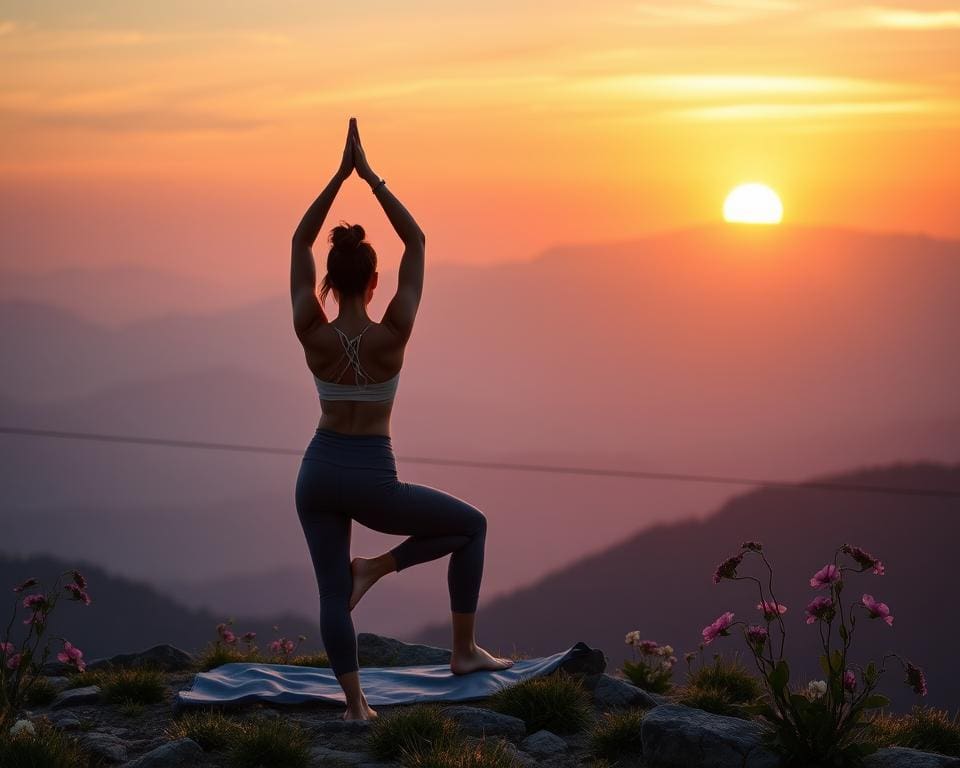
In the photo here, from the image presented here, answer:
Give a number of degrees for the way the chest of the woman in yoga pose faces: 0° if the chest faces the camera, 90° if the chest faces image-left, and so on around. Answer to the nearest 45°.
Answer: approximately 180°

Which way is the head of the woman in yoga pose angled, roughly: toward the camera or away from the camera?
away from the camera

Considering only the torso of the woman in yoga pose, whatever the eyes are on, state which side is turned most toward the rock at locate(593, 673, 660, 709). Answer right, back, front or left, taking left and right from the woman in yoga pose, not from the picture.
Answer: right

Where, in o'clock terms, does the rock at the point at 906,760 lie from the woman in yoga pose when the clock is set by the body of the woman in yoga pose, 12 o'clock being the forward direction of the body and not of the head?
The rock is roughly at 4 o'clock from the woman in yoga pose.

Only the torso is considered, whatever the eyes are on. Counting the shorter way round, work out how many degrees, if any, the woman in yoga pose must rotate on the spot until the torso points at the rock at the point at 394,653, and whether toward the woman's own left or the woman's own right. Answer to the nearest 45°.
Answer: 0° — they already face it

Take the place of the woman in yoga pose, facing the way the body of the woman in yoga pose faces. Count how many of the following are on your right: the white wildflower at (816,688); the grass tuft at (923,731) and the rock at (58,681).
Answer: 2

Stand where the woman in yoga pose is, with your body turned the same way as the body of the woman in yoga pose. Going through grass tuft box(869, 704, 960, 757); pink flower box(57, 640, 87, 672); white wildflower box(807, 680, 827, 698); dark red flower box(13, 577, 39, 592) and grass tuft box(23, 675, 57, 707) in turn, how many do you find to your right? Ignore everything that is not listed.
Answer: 2

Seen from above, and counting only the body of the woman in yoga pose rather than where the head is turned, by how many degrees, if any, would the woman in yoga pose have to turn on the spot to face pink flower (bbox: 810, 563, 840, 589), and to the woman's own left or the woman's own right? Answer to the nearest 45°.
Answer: approximately 135° to the woman's own right

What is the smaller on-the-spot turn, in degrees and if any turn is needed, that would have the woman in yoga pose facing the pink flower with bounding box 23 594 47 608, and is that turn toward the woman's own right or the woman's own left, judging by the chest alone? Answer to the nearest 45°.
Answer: approximately 90° to the woman's own left

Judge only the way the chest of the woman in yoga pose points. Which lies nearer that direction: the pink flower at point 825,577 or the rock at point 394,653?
the rock

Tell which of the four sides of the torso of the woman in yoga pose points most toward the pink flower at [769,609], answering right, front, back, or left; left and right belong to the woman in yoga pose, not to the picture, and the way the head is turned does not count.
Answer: right

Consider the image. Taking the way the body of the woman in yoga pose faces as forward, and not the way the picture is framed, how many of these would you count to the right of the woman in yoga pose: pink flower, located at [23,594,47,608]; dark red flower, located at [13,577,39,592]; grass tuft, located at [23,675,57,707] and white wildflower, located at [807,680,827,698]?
1
